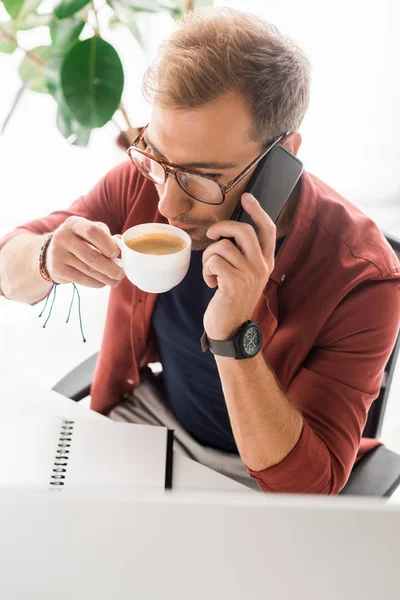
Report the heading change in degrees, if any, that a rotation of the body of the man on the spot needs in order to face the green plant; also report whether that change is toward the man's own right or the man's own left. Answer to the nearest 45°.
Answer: approximately 90° to the man's own right

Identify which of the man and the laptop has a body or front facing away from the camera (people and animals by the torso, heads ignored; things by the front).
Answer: the laptop

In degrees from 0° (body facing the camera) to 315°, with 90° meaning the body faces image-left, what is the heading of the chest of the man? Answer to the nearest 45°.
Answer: approximately 45°

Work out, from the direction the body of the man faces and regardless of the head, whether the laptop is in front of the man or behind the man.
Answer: in front

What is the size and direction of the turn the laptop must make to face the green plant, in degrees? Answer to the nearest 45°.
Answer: approximately 45° to its left

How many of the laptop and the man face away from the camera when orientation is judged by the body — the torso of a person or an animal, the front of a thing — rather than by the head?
1

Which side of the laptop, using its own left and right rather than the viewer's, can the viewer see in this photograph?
back
